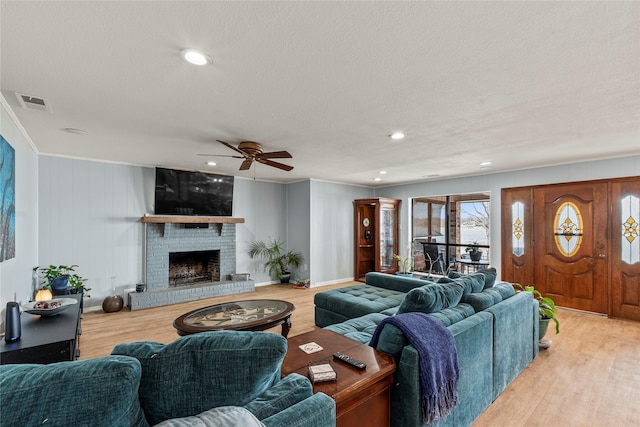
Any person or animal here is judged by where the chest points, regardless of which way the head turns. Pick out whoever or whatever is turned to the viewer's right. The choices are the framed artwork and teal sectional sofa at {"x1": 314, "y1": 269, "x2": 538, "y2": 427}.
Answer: the framed artwork

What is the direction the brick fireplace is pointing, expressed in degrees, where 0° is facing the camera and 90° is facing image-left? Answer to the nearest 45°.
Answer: approximately 315°

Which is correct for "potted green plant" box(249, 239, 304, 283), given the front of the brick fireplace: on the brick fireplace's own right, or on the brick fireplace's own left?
on the brick fireplace's own left

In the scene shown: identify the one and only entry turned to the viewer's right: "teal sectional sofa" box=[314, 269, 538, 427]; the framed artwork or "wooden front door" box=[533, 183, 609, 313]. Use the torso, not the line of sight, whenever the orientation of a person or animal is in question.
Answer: the framed artwork

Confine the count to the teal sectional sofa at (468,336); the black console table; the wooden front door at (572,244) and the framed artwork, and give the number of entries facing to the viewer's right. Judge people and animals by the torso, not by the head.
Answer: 2

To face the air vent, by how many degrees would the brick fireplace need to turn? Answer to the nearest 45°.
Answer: approximately 45° to its right

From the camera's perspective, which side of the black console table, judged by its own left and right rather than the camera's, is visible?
right

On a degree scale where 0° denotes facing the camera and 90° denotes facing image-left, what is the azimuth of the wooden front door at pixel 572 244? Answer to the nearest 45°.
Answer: approximately 45°

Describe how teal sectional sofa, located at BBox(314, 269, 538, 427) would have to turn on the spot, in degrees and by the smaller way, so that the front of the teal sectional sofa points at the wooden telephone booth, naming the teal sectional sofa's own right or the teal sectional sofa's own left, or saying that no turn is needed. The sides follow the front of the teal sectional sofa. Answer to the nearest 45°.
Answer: approximately 45° to the teal sectional sofa's own right

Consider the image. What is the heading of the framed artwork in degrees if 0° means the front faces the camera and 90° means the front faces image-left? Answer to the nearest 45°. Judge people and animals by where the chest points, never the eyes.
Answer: approximately 270°

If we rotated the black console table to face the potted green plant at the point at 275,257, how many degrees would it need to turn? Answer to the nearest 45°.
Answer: approximately 45° to its left

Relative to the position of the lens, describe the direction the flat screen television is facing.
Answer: facing the viewer and to the right of the viewer
